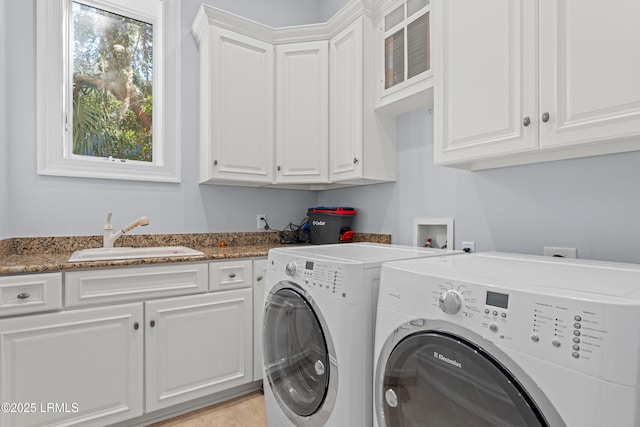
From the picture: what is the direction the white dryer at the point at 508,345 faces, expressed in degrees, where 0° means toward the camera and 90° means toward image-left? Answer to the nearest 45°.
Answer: approximately 45°

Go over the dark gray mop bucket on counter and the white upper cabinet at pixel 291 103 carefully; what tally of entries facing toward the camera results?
2

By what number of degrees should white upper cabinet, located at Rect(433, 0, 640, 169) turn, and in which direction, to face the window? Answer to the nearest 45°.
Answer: approximately 45° to its right

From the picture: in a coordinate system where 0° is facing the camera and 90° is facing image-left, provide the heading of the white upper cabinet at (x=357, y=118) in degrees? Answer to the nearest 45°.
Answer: approximately 45°

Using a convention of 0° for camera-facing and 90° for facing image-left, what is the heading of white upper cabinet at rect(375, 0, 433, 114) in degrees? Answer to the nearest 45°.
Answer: approximately 45°

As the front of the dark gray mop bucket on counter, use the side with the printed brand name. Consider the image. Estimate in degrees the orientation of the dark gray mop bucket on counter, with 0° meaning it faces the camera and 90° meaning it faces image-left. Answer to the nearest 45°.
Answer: approximately 0°
